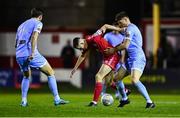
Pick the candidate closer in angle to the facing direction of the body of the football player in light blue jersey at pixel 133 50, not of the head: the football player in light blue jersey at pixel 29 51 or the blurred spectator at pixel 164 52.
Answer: the football player in light blue jersey

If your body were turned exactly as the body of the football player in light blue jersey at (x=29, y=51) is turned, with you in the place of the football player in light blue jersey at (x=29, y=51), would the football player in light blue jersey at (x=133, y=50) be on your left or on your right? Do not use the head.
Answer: on your right

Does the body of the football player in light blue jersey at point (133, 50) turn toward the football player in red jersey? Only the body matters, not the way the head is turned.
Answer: yes

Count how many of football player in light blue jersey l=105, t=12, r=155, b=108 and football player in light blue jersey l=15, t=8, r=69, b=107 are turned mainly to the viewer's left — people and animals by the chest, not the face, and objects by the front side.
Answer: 1

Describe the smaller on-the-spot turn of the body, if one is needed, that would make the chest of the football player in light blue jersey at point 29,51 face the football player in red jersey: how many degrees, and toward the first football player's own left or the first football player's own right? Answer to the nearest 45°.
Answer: approximately 45° to the first football player's own right

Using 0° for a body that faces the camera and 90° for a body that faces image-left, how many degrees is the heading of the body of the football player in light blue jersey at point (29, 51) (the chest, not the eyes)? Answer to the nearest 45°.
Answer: approximately 225°

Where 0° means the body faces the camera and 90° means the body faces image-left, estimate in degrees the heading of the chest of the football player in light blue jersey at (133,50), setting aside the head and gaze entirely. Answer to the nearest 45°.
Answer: approximately 90°

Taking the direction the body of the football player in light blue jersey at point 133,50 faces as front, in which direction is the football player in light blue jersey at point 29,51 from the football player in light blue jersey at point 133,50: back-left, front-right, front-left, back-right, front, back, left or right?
front

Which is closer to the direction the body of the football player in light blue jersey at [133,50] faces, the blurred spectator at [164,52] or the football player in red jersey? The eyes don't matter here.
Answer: the football player in red jersey
